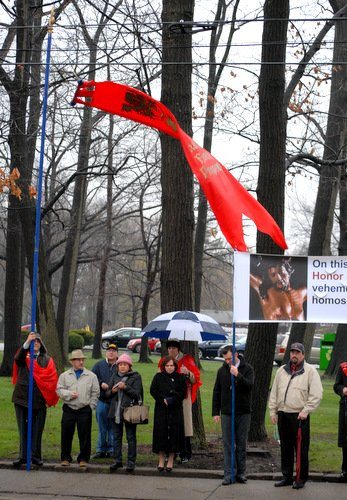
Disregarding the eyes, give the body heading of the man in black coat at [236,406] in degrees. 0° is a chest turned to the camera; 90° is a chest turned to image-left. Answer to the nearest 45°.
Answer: approximately 0°

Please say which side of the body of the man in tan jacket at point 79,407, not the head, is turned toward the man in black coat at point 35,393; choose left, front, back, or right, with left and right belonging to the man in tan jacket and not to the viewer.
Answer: right

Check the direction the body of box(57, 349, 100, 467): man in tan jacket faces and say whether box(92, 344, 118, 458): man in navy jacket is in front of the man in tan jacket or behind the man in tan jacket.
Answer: behind

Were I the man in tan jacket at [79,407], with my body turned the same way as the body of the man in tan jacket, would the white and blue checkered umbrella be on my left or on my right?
on my left

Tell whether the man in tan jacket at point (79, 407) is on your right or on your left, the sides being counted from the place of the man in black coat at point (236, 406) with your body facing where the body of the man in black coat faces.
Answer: on your right

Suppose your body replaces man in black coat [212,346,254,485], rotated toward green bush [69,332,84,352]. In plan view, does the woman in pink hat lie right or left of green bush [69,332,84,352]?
left

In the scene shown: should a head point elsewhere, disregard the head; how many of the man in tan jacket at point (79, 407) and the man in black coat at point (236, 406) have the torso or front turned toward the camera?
2

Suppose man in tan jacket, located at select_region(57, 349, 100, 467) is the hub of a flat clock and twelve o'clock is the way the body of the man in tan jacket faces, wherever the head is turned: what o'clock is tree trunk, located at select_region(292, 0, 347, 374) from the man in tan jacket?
The tree trunk is roughly at 7 o'clock from the man in tan jacket.

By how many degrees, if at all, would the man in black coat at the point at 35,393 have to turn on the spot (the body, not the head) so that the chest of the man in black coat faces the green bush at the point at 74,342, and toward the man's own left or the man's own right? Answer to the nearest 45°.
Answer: approximately 180°

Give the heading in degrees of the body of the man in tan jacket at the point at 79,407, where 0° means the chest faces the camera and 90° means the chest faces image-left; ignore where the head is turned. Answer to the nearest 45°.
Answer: approximately 0°

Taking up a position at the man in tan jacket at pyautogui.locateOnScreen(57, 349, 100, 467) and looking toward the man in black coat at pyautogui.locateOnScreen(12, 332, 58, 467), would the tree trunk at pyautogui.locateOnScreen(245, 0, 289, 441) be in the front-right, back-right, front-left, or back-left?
back-right

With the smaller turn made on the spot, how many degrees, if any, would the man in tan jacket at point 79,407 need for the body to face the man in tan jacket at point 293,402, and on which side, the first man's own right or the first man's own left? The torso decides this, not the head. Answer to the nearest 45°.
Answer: approximately 45° to the first man's own left
